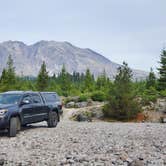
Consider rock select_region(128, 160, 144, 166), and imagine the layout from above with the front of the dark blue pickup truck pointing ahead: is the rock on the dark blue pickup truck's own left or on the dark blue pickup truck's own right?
on the dark blue pickup truck's own left

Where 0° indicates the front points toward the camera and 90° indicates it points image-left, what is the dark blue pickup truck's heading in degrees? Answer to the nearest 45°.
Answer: approximately 45°

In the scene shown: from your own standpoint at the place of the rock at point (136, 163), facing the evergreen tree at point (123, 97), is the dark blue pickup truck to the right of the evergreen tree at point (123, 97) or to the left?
left

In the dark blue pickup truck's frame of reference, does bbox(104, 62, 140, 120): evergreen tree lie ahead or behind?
behind

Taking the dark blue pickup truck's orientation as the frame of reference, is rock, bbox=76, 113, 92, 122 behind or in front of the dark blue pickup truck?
behind
